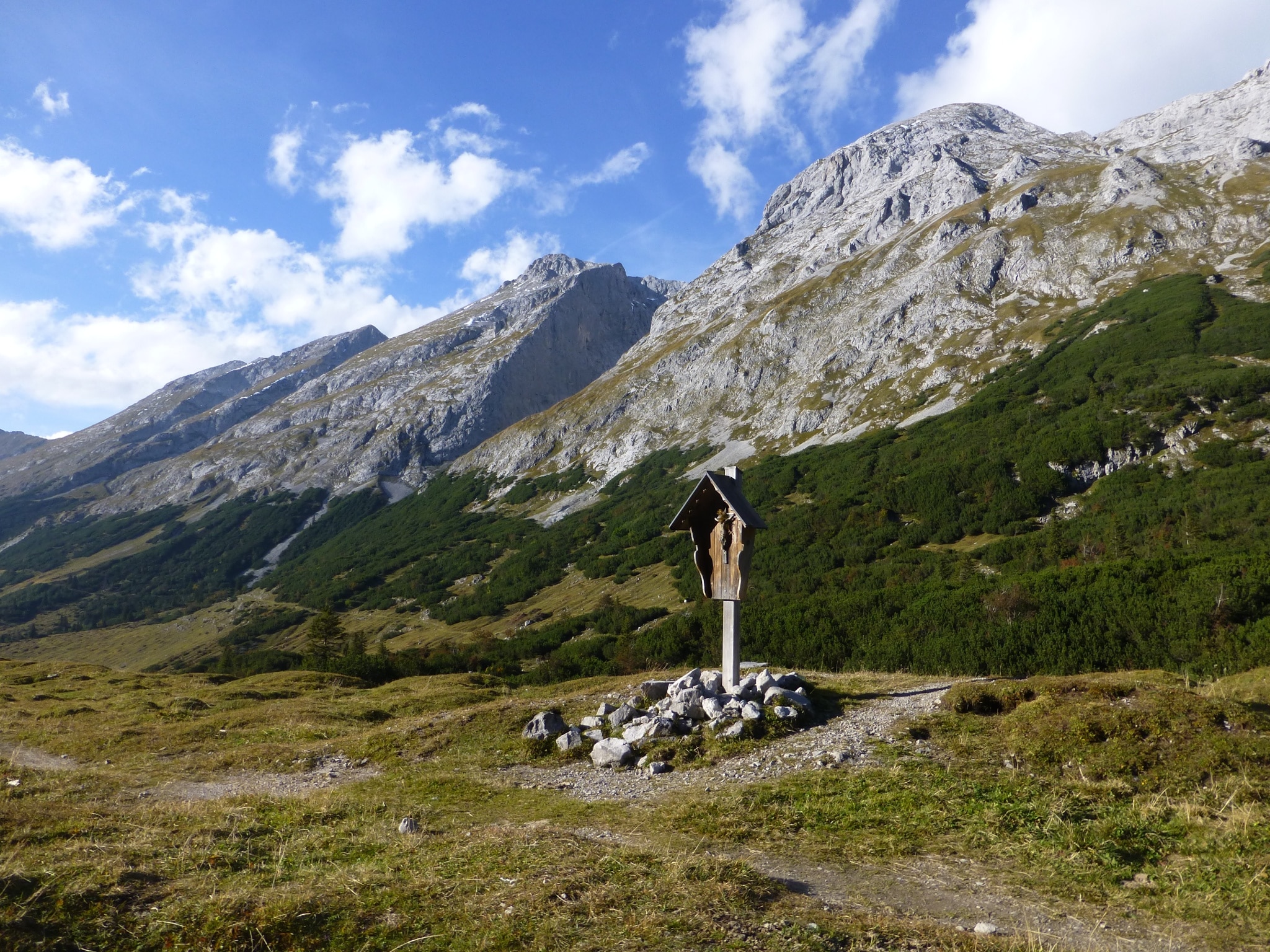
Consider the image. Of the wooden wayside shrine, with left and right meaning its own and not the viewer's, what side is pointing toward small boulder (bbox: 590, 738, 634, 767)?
front

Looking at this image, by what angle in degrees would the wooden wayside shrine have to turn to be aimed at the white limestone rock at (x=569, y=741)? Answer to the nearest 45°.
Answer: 0° — it already faces it

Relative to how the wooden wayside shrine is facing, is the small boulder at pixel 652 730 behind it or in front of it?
in front

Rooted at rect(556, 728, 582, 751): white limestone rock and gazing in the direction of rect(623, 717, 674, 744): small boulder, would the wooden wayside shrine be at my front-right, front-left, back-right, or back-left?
front-left

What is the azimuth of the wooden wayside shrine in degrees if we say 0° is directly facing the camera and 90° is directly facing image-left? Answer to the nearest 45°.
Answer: approximately 45°
